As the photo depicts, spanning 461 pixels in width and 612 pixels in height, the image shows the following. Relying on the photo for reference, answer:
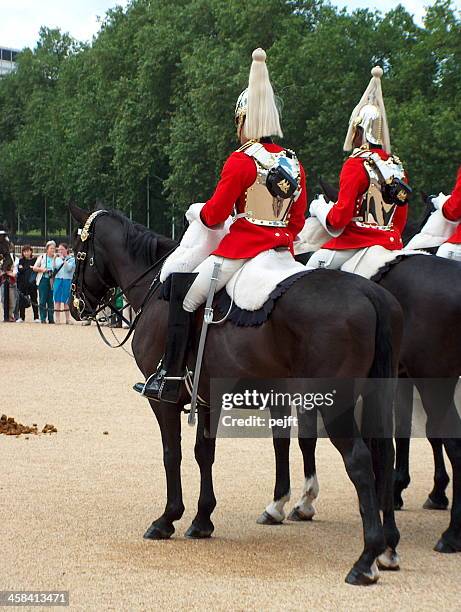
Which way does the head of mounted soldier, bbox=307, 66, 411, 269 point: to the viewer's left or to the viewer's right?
to the viewer's left

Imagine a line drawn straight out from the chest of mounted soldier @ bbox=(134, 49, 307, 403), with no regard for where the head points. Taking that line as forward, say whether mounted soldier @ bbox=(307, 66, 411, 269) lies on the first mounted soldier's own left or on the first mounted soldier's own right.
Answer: on the first mounted soldier's own right

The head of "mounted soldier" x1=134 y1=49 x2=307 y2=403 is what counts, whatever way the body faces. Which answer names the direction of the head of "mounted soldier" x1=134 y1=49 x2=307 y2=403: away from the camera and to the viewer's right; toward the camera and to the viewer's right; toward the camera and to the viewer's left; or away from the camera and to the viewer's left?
away from the camera and to the viewer's left

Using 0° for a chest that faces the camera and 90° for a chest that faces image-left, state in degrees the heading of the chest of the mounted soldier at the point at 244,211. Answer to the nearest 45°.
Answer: approximately 135°

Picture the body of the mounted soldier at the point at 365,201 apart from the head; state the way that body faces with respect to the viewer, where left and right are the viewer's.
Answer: facing away from the viewer and to the left of the viewer

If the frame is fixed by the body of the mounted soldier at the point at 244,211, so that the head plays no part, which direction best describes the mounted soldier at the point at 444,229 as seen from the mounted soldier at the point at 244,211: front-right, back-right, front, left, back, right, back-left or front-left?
right

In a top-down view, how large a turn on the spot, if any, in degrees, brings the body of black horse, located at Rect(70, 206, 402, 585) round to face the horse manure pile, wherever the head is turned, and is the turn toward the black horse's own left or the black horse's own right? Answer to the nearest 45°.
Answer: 0° — it already faces it

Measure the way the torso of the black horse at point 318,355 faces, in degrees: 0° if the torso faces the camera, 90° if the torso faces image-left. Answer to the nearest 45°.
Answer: approximately 135°

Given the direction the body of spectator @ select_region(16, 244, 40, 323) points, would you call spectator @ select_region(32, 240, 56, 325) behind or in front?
in front

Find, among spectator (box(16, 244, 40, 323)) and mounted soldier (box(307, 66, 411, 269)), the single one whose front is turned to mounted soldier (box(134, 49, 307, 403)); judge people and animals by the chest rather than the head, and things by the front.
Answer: the spectator

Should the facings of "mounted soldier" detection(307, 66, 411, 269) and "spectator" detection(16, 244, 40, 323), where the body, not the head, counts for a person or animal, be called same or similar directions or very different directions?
very different directions

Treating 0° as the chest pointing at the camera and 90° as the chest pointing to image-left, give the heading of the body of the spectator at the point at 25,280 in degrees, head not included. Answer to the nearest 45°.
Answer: approximately 0°
